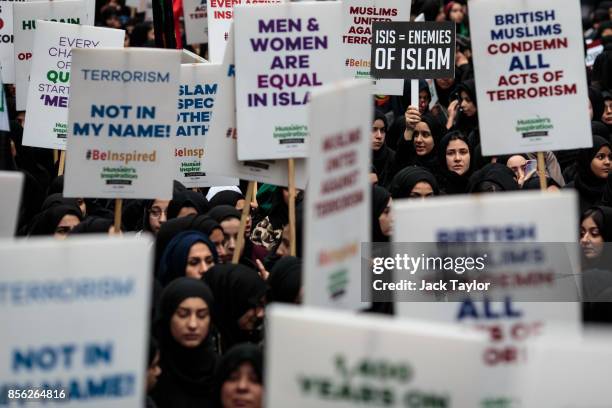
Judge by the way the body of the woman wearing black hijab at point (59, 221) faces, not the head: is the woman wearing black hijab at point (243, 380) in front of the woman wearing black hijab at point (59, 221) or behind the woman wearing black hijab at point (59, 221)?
in front

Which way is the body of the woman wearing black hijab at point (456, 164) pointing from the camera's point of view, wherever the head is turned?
toward the camera

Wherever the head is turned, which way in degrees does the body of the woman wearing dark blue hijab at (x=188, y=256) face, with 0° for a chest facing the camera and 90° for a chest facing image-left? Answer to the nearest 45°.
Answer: approximately 315°

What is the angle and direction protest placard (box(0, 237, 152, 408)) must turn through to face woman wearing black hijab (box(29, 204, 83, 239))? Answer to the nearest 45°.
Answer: approximately 180°

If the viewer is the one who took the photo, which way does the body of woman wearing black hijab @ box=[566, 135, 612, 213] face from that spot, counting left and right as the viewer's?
facing the viewer and to the right of the viewer

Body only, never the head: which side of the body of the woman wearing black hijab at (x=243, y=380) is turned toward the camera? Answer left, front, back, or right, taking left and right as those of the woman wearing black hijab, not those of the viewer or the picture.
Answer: front

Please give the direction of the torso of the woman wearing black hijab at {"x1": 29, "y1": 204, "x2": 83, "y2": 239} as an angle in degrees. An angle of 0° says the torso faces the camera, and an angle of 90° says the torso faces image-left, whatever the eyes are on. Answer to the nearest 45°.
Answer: approximately 315°

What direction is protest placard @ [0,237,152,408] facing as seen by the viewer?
toward the camera

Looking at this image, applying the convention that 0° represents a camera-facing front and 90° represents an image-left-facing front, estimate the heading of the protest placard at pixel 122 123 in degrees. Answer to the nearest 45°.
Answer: approximately 0°
